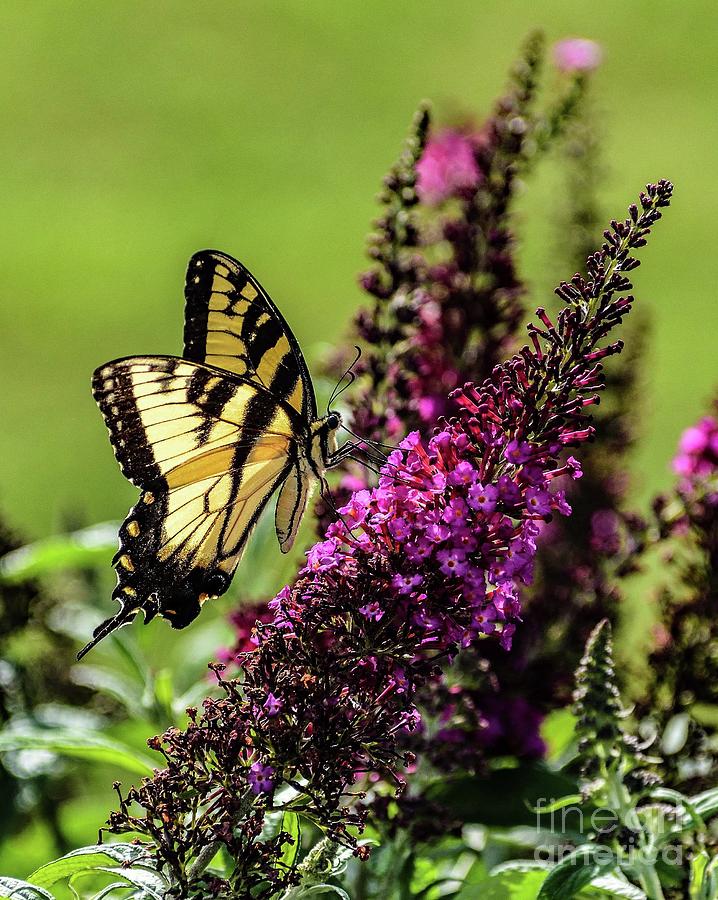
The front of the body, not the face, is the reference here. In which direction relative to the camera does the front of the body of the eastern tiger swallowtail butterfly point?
to the viewer's right
